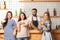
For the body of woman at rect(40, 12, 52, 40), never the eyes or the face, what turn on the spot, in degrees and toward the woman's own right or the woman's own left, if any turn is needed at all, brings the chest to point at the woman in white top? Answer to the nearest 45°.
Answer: approximately 45° to the woman's own right

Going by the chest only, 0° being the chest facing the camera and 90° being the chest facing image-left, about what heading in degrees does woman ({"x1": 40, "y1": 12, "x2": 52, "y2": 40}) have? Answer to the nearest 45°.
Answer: approximately 45°
